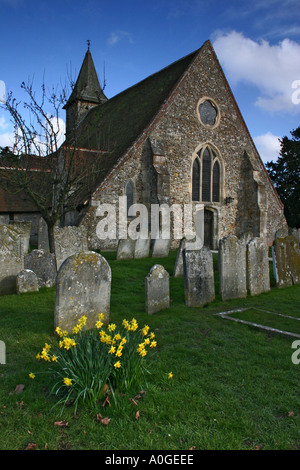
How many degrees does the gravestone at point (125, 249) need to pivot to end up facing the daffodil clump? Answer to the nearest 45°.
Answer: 0° — it already faces it

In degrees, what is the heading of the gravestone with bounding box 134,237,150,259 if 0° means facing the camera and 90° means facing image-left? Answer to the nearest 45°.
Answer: approximately 0°

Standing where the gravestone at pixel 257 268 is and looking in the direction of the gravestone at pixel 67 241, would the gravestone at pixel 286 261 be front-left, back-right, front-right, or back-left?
back-right

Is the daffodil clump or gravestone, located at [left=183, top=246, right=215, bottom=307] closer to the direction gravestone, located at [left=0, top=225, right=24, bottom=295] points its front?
the daffodil clump

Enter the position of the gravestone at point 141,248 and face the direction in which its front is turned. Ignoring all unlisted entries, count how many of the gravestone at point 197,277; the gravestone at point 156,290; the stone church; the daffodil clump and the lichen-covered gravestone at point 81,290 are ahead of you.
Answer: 4

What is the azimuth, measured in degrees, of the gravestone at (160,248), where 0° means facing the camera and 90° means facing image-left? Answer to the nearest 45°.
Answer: approximately 0°
